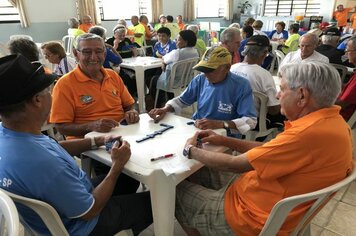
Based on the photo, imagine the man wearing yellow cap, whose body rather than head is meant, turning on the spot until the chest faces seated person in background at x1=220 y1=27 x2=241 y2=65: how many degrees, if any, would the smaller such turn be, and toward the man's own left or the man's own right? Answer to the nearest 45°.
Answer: approximately 135° to the man's own right

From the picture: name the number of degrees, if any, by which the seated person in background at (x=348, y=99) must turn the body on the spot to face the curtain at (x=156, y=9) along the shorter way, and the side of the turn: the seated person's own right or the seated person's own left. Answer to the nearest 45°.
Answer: approximately 45° to the seated person's own right

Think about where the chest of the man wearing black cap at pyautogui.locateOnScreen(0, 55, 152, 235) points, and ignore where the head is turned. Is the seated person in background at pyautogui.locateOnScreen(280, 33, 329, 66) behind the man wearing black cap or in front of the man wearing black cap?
in front

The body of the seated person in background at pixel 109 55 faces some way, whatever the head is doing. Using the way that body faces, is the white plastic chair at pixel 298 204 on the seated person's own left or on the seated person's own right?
on the seated person's own right
